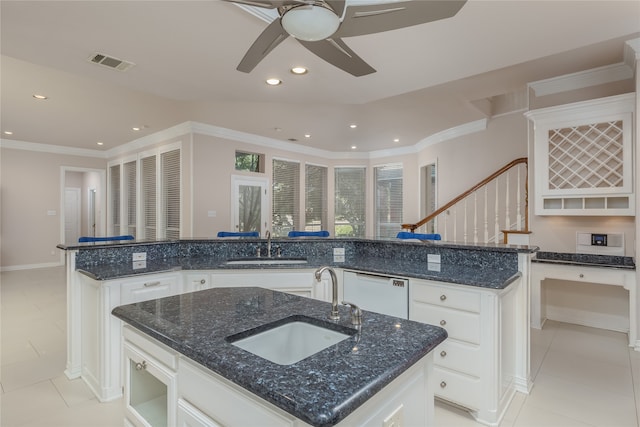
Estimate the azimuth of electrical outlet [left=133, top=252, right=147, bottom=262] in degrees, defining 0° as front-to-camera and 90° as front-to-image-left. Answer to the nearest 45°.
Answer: approximately 0°

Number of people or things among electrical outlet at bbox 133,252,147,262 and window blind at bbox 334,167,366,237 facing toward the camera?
2

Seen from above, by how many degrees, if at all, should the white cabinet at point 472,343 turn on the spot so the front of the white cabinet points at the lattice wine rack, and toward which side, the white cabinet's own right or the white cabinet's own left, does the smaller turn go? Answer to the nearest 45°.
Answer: approximately 180°

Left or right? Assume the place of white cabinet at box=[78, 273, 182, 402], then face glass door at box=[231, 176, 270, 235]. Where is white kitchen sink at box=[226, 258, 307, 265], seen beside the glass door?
right

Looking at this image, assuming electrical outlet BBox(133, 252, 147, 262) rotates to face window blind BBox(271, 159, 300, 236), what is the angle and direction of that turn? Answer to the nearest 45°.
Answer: approximately 135° to its left

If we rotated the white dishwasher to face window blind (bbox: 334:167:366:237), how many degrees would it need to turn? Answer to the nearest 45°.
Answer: approximately 135° to its right

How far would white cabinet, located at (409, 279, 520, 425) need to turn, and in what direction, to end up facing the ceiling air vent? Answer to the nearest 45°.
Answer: approximately 45° to its right

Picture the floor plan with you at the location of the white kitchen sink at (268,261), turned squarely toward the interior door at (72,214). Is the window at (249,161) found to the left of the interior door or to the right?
right

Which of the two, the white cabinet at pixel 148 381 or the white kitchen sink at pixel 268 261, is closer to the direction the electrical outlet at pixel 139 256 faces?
the white cabinet

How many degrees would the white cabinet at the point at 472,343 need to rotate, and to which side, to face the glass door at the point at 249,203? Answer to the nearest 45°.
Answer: approximately 90° to its right

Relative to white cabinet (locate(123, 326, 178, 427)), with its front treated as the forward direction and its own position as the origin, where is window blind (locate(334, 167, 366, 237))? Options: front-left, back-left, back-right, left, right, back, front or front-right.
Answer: back

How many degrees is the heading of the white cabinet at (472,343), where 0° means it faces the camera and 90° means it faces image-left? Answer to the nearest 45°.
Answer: approximately 45°

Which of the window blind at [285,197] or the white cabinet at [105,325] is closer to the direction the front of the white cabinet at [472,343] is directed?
the white cabinet

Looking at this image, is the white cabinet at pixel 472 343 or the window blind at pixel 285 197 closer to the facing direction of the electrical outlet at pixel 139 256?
the white cabinet

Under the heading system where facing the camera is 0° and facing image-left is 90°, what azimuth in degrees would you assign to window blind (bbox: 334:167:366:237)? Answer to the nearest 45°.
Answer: approximately 0°
